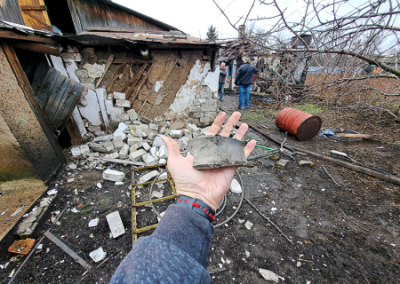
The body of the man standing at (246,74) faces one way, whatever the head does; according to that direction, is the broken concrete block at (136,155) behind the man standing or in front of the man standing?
behind

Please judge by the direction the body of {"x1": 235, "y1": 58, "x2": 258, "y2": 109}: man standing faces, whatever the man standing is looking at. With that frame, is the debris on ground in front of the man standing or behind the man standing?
behind

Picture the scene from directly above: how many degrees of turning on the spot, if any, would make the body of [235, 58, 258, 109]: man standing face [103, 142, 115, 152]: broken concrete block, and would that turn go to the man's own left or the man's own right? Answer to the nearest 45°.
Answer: approximately 135° to the man's own left

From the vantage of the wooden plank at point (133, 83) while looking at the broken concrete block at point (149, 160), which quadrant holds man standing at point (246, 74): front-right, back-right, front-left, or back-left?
back-left

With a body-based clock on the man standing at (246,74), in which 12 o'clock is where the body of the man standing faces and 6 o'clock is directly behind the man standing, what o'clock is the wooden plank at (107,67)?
The wooden plank is roughly at 7 o'clock from the man standing.

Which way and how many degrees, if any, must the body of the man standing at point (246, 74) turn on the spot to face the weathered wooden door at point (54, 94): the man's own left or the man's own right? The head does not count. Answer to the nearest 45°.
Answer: approximately 135° to the man's own left

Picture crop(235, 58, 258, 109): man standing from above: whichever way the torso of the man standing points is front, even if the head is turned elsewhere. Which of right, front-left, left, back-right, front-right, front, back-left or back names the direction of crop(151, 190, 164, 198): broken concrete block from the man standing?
back

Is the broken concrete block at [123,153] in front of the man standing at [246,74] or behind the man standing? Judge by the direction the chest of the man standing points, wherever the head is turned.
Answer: behind

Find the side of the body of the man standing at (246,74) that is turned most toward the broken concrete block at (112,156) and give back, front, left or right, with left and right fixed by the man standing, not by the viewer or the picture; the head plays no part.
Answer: back

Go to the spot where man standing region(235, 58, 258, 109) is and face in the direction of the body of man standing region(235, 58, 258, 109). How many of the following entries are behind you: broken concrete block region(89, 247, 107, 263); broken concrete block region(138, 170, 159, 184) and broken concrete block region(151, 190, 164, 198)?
3

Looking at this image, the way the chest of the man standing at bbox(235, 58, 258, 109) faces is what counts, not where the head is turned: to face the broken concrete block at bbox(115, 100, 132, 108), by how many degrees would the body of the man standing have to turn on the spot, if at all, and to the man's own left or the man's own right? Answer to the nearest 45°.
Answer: approximately 135° to the man's own left

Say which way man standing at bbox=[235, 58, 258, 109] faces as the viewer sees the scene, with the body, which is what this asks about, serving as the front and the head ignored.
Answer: away from the camera
